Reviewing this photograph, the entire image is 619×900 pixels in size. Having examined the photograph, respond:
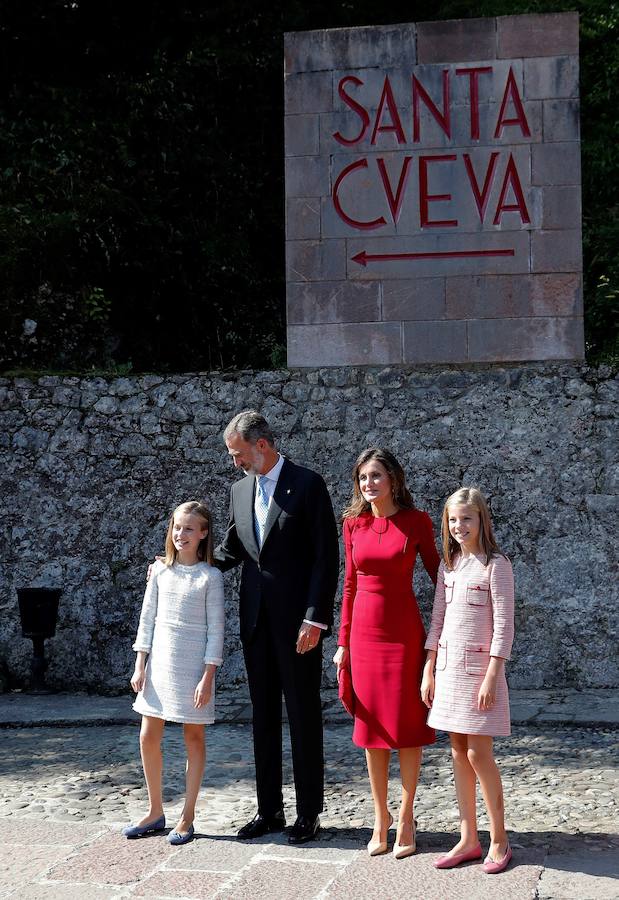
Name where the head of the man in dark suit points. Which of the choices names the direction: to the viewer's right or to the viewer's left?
to the viewer's left

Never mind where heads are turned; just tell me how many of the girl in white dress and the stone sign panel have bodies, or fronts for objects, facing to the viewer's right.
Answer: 0

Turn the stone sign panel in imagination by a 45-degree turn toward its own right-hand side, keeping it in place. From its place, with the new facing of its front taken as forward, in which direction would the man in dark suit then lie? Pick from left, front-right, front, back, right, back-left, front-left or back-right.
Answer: front-left

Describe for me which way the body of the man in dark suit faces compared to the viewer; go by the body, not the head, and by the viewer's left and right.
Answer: facing the viewer and to the left of the viewer

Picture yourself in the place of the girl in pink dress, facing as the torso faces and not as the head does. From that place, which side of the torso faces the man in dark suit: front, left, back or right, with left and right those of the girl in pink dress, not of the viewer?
right

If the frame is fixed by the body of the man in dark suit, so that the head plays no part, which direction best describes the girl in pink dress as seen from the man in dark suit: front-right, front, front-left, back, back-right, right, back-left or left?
left

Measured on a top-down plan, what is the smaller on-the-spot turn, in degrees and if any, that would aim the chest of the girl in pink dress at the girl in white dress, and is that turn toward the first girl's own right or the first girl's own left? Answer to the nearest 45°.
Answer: approximately 45° to the first girl's own right

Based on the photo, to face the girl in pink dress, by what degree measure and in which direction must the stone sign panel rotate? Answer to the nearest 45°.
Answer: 0° — it already faces them

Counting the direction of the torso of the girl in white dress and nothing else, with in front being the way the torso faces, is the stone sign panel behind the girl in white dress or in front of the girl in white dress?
behind

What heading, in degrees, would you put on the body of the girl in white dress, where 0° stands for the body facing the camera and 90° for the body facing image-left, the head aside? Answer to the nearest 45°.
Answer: approximately 45°
